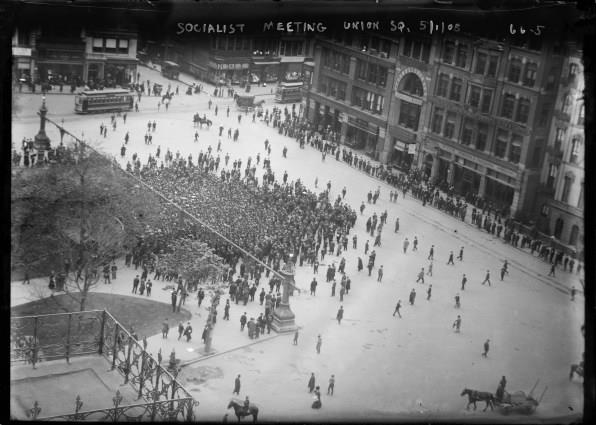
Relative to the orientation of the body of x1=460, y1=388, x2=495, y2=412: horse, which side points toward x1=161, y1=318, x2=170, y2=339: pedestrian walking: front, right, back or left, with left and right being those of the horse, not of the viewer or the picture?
front

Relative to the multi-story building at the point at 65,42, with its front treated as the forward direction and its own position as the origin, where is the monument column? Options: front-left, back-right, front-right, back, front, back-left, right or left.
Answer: front-left

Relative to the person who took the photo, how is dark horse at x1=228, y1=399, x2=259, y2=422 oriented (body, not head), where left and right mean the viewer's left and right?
facing to the left of the viewer

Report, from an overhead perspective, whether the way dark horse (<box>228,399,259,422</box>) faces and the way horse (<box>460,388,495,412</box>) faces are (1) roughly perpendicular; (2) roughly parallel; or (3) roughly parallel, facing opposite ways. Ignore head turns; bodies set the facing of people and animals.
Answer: roughly parallel

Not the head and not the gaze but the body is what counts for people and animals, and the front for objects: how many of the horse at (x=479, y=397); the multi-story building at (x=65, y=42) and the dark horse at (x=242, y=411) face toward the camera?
1

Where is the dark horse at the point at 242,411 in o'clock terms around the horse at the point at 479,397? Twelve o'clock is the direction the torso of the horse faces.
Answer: The dark horse is roughly at 11 o'clock from the horse.

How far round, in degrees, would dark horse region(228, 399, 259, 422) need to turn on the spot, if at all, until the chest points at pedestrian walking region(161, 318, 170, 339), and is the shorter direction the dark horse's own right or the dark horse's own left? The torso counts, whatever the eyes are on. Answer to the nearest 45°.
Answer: approximately 45° to the dark horse's own right

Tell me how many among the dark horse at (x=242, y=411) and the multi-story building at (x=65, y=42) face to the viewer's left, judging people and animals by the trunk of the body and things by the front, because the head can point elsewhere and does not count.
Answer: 1

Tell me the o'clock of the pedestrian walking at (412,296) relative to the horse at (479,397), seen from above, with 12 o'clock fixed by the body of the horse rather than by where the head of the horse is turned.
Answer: The pedestrian walking is roughly at 2 o'clock from the horse.

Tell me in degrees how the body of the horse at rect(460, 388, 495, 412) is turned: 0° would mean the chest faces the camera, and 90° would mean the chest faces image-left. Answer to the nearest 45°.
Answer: approximately 90°

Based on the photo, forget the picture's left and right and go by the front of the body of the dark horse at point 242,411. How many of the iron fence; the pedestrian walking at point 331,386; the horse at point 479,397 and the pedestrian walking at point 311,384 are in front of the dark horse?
1

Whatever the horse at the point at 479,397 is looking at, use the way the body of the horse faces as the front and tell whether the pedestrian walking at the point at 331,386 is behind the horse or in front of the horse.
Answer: in front

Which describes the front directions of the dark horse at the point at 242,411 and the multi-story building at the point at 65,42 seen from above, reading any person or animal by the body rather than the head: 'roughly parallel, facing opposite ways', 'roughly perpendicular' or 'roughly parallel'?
roughly perpendicular

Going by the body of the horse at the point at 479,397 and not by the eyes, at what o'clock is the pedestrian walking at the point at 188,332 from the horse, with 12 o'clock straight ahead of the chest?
The pedestrian walking is roughly at 12 o'clock from the horse.

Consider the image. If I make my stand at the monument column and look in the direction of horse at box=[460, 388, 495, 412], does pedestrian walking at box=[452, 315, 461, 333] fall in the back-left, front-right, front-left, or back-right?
front-left

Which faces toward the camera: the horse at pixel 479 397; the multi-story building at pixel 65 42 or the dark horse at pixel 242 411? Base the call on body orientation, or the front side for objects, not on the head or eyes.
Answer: the multi-story building

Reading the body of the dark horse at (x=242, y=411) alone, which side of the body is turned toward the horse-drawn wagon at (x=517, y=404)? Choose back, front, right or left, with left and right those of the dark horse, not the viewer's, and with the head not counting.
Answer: back

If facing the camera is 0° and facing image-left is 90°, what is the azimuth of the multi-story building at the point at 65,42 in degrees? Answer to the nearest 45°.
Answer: approximately 0°

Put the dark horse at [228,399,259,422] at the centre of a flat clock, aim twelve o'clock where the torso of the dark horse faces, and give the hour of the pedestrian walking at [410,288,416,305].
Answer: The pedestrian walking is roughly at 4 o'clock from the dark horse.
